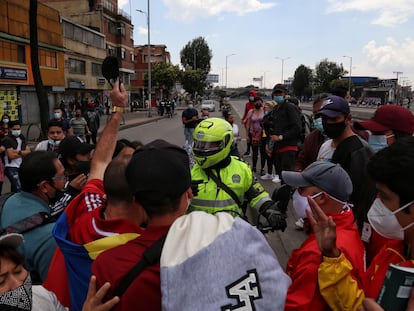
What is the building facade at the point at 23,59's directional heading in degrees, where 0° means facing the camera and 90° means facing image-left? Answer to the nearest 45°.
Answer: approximately 315°

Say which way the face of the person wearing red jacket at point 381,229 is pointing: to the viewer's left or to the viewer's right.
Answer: to the viewer's left

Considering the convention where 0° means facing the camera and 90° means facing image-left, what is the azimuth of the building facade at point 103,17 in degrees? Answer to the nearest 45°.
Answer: approximately 315°

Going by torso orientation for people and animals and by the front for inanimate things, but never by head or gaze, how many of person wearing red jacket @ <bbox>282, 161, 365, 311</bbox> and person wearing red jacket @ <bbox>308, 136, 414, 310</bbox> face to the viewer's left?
2

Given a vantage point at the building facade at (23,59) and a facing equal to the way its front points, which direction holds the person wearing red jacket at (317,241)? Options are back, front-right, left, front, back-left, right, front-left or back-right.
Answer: front-right

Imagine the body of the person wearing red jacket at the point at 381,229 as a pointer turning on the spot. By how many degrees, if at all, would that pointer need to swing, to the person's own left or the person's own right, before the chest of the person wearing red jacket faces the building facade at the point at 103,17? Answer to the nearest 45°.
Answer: approximately 45° to the person's own right

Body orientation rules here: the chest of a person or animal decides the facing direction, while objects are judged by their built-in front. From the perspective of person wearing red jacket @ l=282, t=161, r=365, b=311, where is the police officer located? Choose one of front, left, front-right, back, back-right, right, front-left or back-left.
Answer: front-right

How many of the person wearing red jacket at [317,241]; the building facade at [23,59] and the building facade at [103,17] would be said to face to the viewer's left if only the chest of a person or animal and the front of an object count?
1

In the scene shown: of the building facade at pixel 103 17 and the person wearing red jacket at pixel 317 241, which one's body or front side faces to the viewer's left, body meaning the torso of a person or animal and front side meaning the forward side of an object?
the person wearing red jacket

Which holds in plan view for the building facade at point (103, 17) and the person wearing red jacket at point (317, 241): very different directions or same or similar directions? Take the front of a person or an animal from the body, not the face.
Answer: very different directions

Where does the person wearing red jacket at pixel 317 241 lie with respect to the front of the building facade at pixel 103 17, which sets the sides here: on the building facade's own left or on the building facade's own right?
on the building facade's own right

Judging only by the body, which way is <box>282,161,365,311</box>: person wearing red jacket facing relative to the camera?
to the viewer's left

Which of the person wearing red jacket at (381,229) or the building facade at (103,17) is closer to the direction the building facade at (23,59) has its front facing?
the person wearing red jacket

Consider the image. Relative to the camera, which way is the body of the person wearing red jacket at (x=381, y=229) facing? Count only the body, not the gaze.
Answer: to the viewer's left
